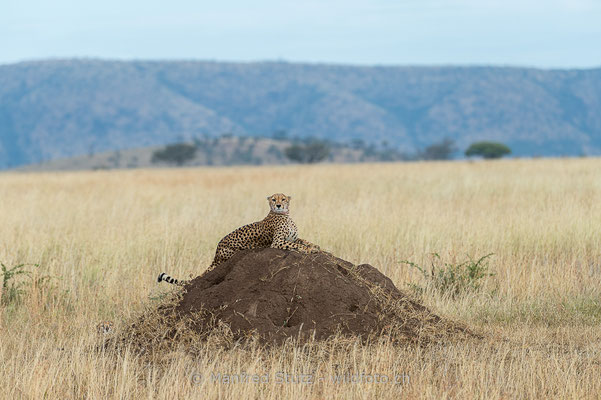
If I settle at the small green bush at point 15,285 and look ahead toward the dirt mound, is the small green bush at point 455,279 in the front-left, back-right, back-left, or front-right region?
front-left

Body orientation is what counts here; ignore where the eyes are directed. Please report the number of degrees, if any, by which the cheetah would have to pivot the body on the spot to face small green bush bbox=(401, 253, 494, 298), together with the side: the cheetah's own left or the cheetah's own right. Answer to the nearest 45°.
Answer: approximately 45° to the cheetah's own left

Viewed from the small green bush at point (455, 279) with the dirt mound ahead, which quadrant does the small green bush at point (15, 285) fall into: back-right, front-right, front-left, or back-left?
front-right

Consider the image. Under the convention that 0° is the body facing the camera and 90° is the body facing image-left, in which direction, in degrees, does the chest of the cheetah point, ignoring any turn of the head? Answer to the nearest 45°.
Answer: approximately 270°

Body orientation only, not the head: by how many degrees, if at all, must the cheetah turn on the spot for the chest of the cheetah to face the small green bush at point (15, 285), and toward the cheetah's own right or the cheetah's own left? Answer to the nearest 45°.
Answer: approximately 135° to the cheetah's own left
